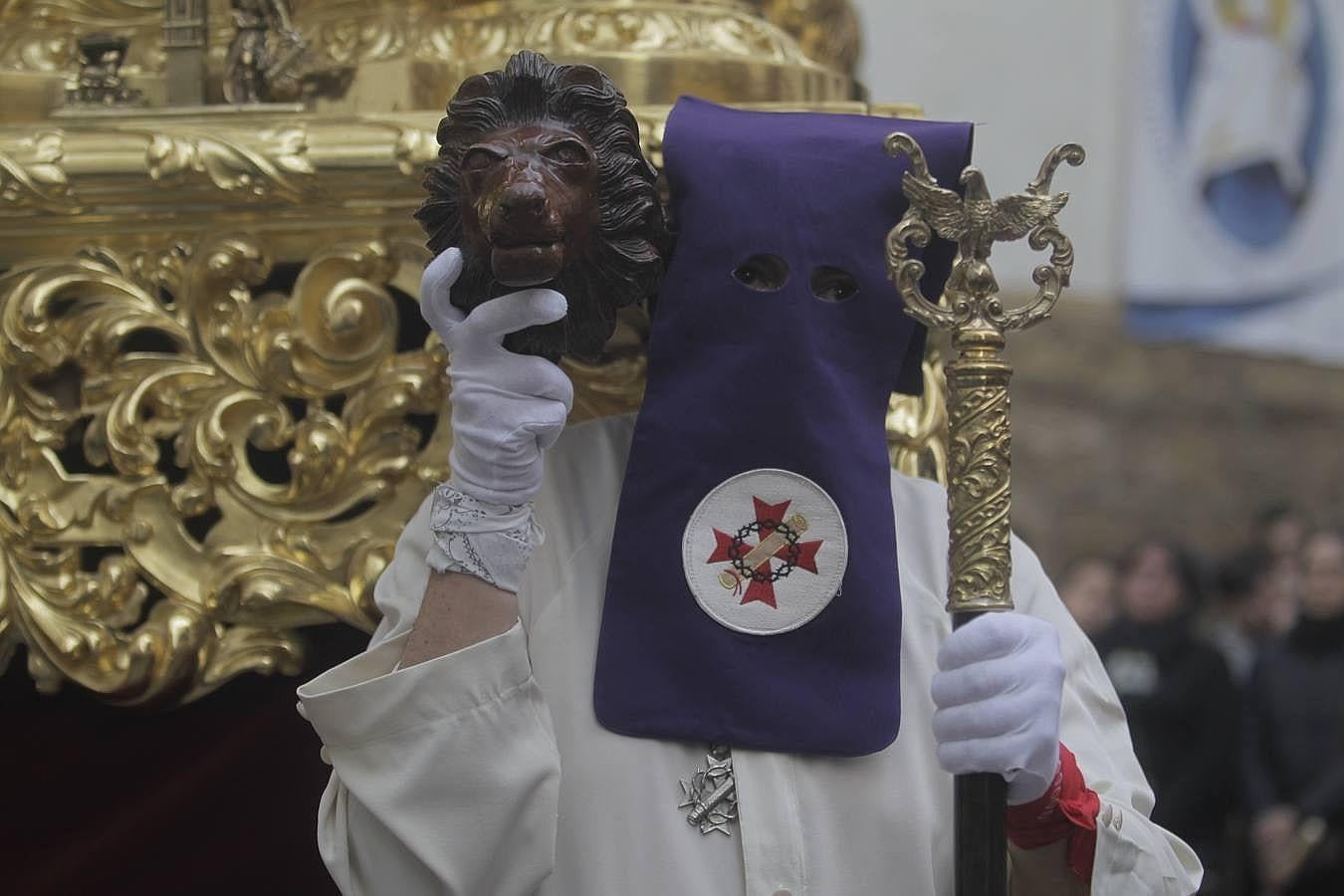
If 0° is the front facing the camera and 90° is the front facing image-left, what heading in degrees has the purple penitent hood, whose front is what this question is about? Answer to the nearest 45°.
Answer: approximately 0°

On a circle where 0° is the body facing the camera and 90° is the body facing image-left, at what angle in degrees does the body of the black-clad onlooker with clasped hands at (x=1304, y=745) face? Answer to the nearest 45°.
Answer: approximately 0°

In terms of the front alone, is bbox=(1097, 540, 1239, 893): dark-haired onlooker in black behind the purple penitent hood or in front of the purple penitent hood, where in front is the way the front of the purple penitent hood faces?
behind

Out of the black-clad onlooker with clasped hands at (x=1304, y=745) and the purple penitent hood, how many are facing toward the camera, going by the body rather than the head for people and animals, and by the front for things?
2

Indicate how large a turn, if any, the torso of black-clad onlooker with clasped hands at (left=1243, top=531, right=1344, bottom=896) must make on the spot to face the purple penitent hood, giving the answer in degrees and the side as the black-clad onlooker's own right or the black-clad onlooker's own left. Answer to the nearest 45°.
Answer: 0° — they already face them

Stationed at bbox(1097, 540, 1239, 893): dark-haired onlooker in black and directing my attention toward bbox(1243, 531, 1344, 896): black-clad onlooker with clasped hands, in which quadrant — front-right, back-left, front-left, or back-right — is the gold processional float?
back-right

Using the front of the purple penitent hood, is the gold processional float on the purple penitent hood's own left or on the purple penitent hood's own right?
on the purple penitent hood's own right

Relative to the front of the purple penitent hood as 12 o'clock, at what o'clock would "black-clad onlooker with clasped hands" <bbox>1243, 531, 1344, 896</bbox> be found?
The black-clad onlooker with clasped hands is roughly at 7 o'clock from the purple penitent hood.

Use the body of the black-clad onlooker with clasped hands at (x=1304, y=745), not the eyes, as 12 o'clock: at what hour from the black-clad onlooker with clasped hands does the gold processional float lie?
The gold processional float is roughly at 1 o'clock from the black-clad onlooker with clasped hands.
